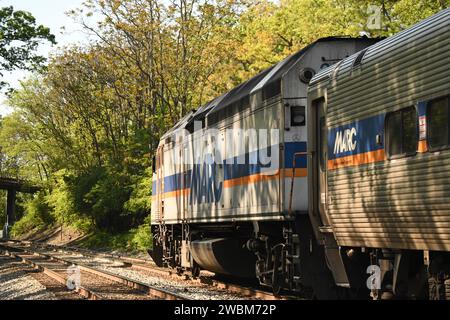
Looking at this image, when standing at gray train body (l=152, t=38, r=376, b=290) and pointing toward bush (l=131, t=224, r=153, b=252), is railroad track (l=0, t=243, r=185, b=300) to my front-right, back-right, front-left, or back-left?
front-left

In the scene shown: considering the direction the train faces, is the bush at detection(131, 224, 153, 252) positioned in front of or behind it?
in front

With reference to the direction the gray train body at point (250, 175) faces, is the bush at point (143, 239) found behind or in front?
in front

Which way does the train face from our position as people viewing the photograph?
facing away from the viewer and to the left of the viewer
